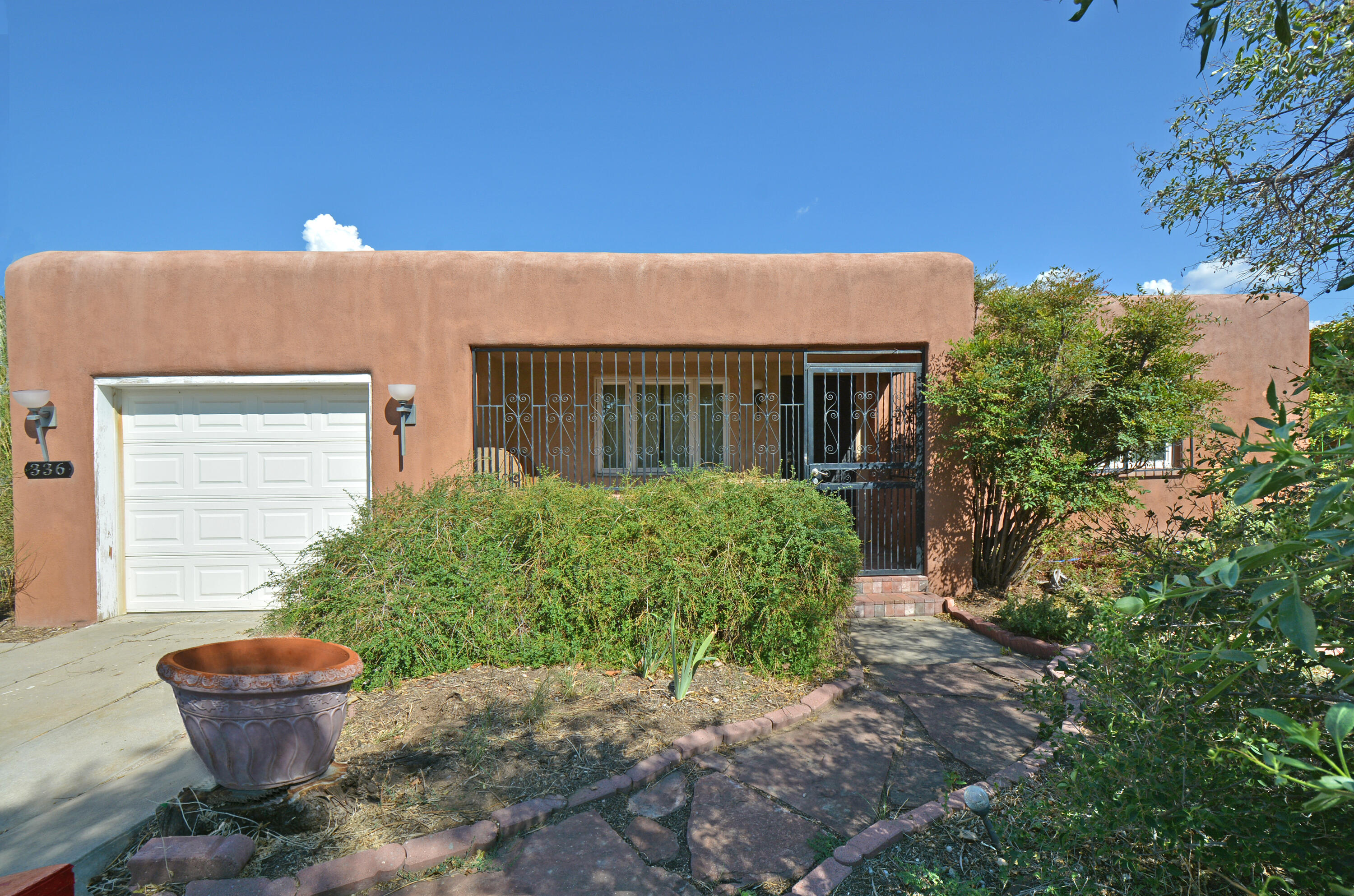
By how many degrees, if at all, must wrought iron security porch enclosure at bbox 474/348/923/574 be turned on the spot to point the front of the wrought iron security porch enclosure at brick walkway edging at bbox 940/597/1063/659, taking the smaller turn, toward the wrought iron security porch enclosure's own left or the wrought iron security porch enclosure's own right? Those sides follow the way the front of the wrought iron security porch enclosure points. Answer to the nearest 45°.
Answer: approximately 45° to the wrought iron security porch enclosure's own left

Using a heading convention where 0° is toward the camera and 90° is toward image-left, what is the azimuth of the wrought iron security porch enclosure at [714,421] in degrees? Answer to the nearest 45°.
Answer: approximately 0°

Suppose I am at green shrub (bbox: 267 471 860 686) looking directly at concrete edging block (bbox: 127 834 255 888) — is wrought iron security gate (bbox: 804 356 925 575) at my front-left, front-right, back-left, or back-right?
back-left

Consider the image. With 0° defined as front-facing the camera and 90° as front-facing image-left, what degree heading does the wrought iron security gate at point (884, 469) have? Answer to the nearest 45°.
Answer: approximately 0°

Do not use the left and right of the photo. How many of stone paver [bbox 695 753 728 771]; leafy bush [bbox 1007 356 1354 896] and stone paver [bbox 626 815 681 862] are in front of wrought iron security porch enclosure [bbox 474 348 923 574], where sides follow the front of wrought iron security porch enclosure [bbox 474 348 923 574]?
3

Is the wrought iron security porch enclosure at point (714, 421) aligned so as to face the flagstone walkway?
yes

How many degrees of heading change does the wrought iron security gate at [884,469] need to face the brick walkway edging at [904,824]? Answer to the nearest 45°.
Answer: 0° — it already faces it
